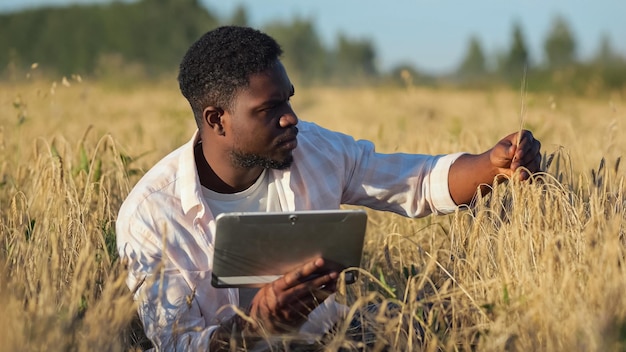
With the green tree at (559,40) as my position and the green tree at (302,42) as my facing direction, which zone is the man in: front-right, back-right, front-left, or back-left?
front-left

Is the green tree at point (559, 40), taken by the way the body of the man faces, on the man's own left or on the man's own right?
on the man's own left

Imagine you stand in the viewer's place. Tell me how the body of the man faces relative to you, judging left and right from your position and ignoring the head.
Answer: facing the viewer and to the right of the viewer

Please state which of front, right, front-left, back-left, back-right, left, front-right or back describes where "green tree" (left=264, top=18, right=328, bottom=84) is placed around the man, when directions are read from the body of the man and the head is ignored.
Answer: back-left

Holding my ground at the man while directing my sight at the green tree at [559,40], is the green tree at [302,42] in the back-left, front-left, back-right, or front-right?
front-left

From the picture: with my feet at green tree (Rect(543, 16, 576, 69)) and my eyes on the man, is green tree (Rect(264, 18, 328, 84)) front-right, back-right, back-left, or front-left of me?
front-right

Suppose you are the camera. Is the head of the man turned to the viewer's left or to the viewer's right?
to the viewer's right
